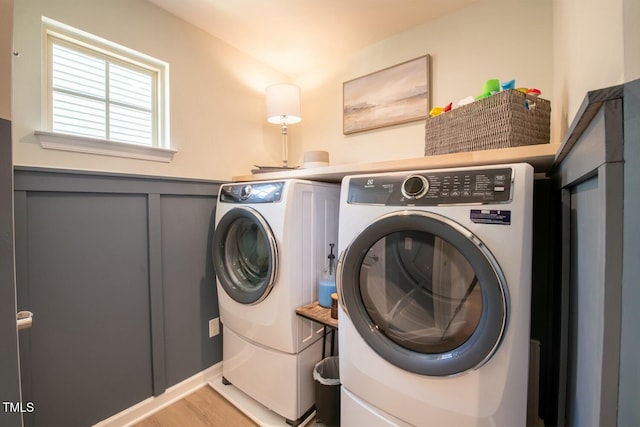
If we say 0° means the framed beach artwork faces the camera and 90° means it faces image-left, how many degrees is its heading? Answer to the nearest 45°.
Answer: approximately 45°

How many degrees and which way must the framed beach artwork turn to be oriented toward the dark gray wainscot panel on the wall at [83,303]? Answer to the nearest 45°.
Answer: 0° — it already faces it

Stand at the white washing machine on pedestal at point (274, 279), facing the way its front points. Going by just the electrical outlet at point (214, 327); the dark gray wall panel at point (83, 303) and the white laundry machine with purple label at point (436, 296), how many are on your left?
1

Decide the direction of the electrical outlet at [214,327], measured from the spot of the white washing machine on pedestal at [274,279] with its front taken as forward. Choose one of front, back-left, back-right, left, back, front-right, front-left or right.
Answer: right

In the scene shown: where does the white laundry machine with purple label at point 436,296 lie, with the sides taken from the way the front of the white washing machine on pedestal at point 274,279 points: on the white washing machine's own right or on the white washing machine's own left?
on the white washing machine's own left

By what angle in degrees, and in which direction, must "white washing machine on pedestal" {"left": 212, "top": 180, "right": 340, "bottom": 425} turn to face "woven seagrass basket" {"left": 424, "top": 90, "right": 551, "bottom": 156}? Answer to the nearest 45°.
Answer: approximately 90° to its left

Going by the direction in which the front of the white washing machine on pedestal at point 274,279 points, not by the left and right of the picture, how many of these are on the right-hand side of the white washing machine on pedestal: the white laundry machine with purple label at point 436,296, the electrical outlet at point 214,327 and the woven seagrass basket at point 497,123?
1

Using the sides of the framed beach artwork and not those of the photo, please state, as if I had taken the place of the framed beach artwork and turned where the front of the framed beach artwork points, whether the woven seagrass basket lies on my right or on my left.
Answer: on my left

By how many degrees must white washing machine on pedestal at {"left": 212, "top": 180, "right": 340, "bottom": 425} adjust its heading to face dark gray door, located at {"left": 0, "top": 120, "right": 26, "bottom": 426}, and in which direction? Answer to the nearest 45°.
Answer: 0° — it already faces it

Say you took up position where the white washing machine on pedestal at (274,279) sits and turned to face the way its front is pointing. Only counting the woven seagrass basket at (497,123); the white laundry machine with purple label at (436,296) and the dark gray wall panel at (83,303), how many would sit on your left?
2

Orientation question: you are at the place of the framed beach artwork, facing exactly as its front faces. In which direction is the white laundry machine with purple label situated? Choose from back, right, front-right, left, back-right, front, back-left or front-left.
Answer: front-left

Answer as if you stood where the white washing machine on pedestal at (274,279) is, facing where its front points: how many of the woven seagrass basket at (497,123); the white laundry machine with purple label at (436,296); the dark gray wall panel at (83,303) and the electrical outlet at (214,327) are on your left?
2

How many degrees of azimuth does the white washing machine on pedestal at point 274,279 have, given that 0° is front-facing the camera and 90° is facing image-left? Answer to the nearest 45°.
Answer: approximately 45°
